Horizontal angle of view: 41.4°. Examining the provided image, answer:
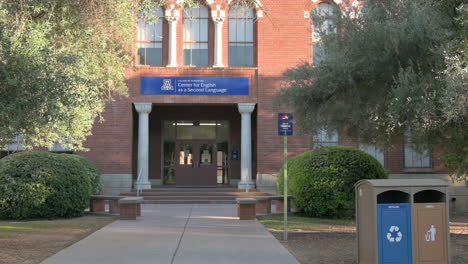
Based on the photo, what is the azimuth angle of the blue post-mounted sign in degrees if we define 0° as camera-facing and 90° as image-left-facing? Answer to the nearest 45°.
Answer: approximately 0°

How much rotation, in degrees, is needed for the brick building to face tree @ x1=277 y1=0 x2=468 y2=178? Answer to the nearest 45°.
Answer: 0° — it already faces it

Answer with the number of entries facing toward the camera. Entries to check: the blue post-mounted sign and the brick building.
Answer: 2

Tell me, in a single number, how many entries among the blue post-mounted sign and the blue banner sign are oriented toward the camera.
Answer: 2

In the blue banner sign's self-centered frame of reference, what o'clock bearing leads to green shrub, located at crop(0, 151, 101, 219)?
The green shrub is roughly at 1 o'clock from the blue banner sign.
